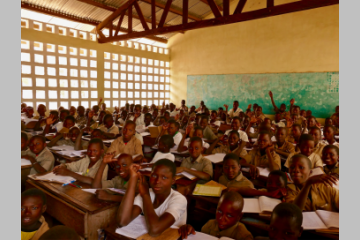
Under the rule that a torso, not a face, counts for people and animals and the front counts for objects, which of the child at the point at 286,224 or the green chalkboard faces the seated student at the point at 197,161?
the green chalkboard

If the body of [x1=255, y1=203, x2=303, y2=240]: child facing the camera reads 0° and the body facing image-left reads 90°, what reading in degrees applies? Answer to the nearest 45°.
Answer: approximately 45°

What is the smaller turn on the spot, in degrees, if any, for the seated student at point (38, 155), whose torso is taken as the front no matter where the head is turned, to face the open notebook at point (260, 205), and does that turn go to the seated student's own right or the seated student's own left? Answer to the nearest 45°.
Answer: approximately 90° to the seated student's own left

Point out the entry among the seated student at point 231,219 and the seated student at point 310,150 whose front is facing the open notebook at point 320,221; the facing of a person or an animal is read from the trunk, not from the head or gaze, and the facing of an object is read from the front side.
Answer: the seated student at point 310,150

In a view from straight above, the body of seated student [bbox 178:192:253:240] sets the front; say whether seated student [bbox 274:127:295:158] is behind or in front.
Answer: behind

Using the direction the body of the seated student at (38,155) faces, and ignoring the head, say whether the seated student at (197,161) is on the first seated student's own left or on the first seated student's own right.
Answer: on the first seated student's own left

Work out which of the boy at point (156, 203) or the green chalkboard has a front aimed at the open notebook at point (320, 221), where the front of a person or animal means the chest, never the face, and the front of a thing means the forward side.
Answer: the green chalkboard

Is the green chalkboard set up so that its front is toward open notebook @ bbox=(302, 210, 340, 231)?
yes

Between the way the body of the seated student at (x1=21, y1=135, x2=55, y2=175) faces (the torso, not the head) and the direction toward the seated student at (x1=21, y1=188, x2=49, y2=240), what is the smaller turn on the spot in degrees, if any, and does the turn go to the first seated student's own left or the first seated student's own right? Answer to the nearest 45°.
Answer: approximately 45° to the first seated student's own left

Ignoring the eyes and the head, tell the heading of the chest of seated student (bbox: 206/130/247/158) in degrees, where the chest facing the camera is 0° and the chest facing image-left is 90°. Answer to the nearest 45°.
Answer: approximately 45°
